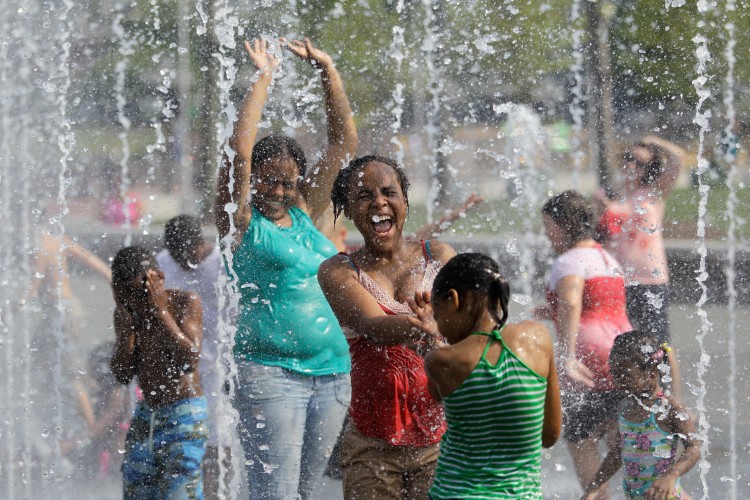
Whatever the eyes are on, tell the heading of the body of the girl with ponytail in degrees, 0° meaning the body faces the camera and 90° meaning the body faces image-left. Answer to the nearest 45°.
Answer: approximately 135°

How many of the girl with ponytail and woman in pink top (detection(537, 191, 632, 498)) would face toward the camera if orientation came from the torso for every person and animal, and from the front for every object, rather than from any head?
0

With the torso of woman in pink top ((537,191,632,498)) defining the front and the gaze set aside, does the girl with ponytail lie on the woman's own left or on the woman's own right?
on the woman's own left

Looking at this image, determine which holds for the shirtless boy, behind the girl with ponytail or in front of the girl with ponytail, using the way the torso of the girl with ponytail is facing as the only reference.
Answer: in front

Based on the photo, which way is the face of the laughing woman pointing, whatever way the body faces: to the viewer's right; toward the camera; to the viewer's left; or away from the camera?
toward the camera

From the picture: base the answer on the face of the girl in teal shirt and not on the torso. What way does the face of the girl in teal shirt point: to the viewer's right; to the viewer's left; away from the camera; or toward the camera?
toward the camera

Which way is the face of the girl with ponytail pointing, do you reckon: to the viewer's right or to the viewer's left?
to the viewer's left

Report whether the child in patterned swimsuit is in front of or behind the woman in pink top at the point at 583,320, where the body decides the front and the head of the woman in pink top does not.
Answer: behind

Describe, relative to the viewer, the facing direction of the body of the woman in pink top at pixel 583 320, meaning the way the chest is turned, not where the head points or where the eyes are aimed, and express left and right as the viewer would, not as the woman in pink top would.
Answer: facing away from the viewer and to the left of the viewer

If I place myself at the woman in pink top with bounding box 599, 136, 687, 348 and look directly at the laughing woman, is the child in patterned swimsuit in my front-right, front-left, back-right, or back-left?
front-left

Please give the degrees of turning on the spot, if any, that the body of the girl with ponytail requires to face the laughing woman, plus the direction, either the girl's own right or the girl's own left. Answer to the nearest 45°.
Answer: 0° — they already face them
